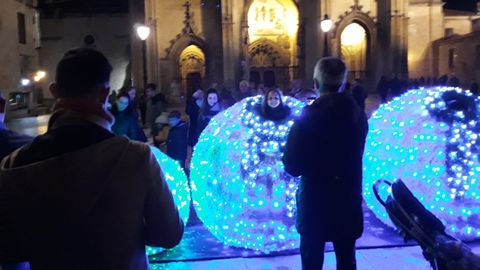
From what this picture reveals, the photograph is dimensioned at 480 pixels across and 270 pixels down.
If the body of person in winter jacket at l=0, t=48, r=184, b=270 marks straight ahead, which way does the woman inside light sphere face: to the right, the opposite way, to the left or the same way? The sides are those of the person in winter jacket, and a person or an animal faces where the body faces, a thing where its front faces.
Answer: the opposite way

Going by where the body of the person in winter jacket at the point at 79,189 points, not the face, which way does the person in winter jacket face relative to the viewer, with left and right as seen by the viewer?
facing away from the viewer

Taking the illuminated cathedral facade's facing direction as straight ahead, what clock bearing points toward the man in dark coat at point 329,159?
The man in dark coat is roughly at 12 o'clock from the illuminated cathedral facade.

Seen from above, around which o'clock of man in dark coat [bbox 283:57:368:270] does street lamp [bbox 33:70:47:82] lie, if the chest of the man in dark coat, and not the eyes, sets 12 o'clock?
The street lamp is roughly at 11 o'clock from the man in dark coat.

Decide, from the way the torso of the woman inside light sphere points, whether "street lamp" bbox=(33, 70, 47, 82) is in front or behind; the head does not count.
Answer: behind

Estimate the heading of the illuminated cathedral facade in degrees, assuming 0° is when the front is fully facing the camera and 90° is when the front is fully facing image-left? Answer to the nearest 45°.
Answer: approximately 0°

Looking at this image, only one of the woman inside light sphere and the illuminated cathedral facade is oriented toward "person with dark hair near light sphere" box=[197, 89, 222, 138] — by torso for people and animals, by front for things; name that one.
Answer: the illuminated cathedral facade

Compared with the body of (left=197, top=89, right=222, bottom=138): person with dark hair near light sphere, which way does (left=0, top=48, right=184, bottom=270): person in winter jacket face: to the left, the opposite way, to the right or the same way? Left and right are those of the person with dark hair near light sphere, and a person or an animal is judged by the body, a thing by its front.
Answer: the opposite way

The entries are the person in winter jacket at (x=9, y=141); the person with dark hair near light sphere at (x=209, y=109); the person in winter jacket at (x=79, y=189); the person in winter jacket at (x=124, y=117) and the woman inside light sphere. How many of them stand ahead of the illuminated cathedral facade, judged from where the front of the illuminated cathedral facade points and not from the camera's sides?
5

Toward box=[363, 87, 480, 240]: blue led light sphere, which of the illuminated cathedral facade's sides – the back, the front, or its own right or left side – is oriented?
front

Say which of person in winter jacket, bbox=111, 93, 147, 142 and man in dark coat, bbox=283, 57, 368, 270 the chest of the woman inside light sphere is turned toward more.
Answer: the man in dark coat

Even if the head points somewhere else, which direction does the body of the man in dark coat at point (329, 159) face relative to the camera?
away from the camera

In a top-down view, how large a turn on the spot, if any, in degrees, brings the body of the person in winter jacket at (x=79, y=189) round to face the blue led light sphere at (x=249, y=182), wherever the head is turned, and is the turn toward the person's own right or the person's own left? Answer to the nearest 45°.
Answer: approximately 45° to the person's own right

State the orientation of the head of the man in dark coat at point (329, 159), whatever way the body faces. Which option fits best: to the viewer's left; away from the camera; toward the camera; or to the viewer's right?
away from the camera

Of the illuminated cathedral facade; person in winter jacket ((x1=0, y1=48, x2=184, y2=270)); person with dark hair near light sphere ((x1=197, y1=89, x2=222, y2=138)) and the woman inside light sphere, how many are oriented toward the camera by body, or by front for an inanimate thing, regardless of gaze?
3

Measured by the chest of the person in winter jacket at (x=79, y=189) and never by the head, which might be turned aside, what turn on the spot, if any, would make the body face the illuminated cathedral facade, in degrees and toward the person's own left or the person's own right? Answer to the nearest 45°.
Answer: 0° — they already face it

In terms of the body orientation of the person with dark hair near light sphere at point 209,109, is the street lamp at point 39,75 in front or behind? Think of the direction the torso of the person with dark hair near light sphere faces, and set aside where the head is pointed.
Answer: behind
